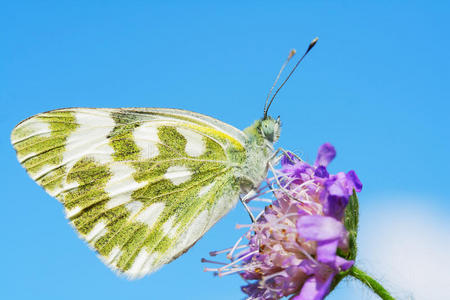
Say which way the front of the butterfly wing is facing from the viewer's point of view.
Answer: to the viewer's right
